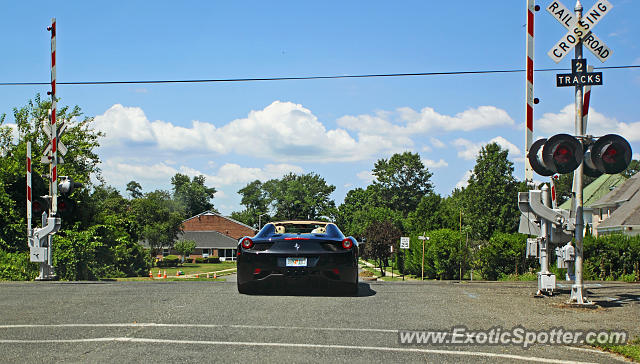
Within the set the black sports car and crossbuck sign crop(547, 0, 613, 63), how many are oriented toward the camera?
1

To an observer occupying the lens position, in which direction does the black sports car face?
facing away from the viewer

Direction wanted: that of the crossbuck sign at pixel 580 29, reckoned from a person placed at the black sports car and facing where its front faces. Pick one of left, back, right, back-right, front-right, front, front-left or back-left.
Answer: right

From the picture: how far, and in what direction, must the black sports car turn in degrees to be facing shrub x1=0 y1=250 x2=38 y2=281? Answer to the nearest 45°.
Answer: approximately 45° to its left

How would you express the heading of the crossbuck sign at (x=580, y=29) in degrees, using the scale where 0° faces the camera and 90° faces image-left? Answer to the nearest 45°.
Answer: approximately 0°

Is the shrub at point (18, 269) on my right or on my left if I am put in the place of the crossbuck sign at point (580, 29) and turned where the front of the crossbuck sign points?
on my right
